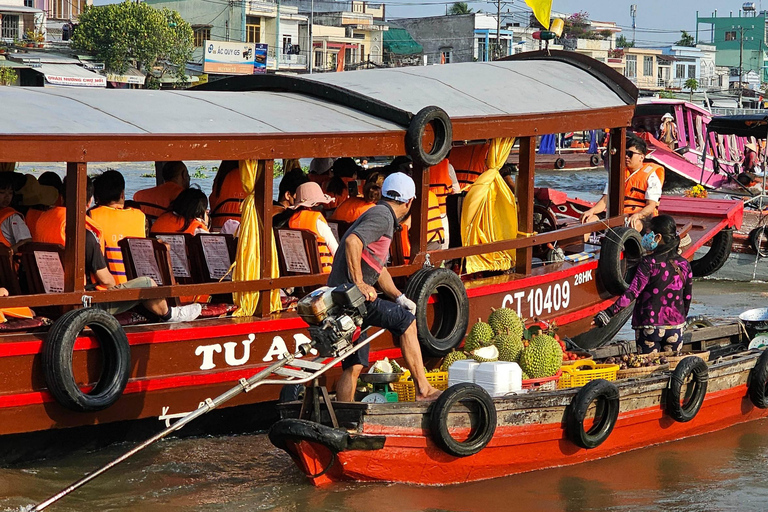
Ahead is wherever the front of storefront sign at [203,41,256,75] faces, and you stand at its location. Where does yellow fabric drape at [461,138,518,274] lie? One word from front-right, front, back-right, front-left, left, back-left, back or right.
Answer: front

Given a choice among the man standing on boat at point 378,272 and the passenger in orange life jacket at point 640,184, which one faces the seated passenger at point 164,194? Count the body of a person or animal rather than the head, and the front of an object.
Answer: the passenger in orange life jacket

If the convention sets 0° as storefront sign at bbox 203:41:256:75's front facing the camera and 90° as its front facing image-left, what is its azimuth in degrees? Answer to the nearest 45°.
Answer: approximately 0°

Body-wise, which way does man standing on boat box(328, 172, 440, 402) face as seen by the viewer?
to the viewer's right

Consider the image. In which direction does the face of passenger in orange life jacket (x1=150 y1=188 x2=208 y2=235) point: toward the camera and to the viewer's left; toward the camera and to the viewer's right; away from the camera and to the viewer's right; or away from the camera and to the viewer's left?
away from the camera and to the viewer's right

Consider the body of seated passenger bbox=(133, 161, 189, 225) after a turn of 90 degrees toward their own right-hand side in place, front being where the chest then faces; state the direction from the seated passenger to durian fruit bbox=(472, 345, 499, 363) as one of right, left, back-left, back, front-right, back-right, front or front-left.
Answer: front

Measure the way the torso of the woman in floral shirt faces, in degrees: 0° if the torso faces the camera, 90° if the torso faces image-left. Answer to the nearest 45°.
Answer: approximately 135°

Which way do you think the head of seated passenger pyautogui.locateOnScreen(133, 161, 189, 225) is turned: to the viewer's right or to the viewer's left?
to the viewer's right

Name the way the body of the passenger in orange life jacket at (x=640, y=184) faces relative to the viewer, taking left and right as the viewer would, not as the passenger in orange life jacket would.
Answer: facing the viewer and to the left of the viewer

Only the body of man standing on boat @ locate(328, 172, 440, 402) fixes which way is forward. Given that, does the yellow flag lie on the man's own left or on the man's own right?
on the man's own left

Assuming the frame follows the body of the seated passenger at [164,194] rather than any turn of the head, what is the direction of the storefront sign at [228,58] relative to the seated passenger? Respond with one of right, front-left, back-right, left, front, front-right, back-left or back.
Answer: front-left

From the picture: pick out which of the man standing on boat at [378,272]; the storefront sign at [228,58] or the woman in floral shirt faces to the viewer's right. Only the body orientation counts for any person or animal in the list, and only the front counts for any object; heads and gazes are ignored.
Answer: the man standing on boat

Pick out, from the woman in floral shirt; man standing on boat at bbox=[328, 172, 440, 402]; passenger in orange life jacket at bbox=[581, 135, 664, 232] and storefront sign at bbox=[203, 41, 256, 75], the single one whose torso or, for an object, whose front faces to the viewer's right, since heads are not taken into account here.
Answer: the man standing on boat

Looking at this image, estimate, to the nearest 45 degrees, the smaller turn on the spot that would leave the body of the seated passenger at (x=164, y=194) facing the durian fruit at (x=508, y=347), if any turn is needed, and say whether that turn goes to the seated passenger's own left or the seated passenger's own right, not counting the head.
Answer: approximately 90° to the seated passenger's own right
